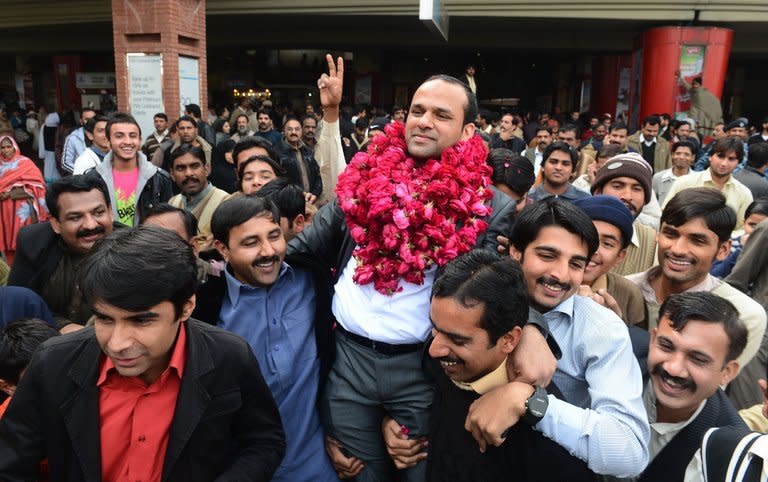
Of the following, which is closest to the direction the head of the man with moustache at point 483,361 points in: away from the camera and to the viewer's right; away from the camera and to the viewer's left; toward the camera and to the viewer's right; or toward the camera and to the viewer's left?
toward the camera and to the viewer's left

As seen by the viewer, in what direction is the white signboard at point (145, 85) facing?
toward the camera

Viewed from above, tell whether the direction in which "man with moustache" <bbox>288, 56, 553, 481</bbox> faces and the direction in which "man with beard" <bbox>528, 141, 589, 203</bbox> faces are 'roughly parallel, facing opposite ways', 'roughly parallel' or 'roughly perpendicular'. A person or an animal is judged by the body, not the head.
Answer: roughly parallel

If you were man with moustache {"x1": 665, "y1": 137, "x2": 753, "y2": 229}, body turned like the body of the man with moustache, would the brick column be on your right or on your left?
on your right

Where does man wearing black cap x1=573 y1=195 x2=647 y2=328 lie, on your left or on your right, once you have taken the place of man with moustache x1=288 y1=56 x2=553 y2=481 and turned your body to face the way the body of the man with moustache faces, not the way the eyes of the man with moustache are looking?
on your left

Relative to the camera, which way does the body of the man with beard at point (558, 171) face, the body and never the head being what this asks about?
toward the camera

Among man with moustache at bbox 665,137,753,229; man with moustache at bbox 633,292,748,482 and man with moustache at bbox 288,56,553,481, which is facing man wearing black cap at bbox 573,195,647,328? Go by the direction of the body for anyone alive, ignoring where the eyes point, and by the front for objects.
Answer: man with moustache at bbox 665,137,753,229

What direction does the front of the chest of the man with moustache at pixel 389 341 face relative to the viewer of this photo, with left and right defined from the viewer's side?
facing the viewer

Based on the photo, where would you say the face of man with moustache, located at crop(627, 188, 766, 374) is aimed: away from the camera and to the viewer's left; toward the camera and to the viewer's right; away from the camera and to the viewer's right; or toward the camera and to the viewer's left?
toward the camera and to the viewer's left

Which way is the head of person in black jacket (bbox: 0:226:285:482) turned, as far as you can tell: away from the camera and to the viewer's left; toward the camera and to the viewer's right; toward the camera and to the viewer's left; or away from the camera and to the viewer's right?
toward the camera and to the viewer's left

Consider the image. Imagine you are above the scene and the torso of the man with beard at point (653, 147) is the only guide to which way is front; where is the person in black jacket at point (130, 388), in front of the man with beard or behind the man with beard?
in front

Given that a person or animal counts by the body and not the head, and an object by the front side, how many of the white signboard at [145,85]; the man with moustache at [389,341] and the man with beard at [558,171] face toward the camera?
3

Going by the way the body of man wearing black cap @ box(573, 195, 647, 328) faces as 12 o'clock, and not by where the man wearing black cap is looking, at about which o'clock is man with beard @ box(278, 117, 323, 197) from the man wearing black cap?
The man with beard is roughly at 3 o'clock from the man wearing black cap.

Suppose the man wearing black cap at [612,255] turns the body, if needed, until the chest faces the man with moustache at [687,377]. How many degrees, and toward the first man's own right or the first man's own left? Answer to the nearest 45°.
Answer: approximately 90° to the first man's own left
